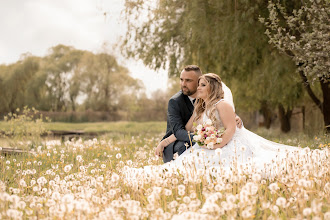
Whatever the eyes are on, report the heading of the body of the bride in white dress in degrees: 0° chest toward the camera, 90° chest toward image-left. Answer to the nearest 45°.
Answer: approximately 45°

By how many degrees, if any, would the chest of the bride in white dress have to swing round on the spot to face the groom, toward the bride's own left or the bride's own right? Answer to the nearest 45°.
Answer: approximately 90° to the bride's own right

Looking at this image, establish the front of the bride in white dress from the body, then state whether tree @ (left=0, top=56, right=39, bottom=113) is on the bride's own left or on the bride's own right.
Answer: on the bride's own right

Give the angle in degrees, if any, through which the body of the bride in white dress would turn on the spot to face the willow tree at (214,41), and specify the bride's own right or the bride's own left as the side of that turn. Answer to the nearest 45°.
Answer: approximately 135° to the bride's own right

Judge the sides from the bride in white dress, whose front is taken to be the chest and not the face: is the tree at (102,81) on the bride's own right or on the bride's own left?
on the bride's own right
